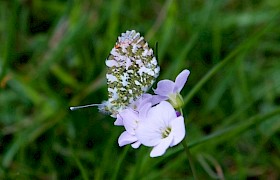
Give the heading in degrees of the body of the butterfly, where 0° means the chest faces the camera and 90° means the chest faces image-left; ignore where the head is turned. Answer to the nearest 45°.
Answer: approximately 90°
